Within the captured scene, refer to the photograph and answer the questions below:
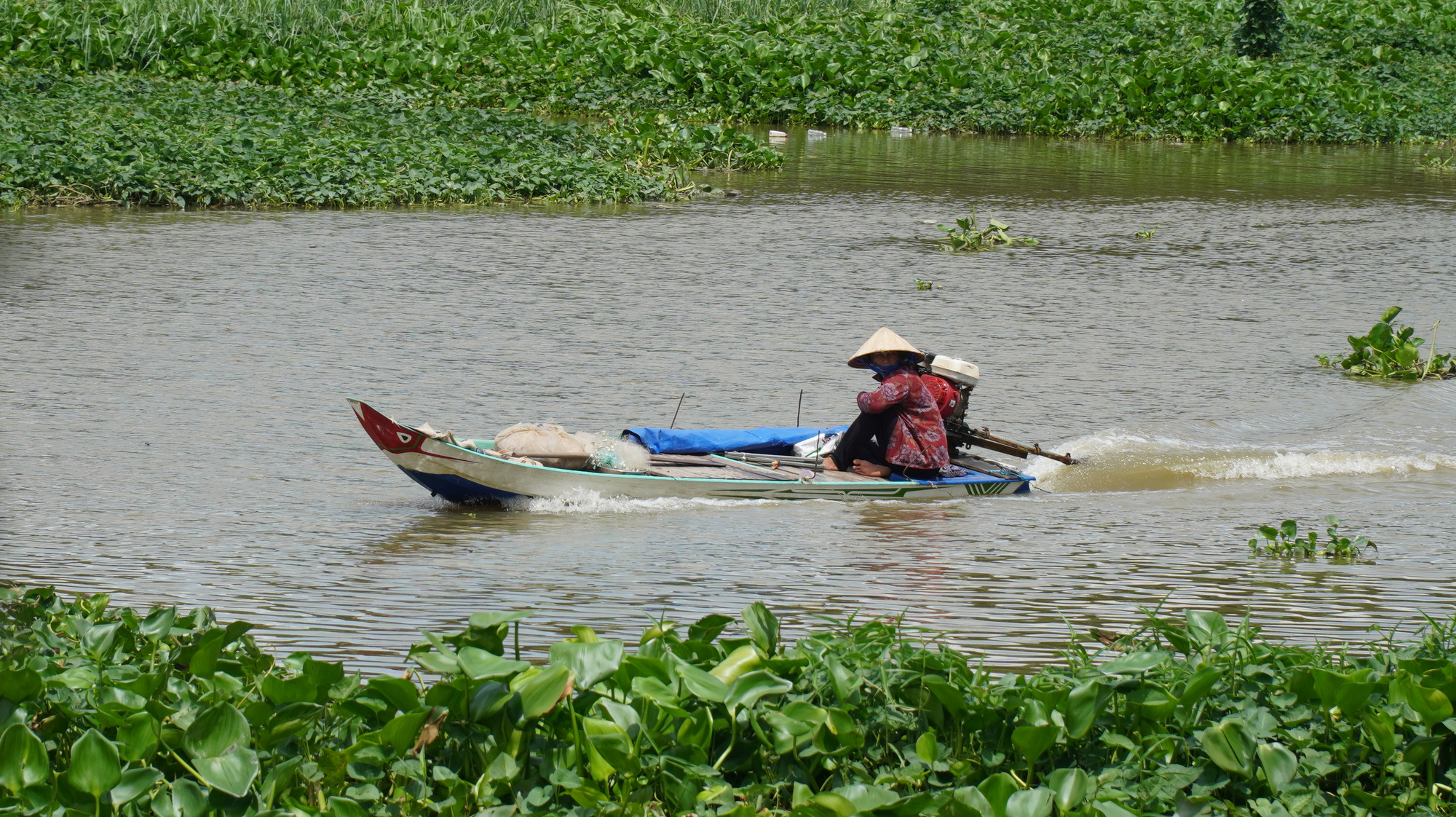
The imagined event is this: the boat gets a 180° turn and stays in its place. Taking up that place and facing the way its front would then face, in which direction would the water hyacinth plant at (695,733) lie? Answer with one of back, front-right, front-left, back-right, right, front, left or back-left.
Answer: right

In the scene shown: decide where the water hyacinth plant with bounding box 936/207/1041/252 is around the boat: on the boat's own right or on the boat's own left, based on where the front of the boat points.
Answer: on the boat's own right

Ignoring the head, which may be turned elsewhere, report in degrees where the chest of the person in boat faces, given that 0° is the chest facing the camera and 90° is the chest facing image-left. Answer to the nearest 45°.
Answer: approximately 90°

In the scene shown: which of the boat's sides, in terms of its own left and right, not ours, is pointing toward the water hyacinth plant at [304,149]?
right

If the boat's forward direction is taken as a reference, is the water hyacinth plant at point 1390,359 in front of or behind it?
behind

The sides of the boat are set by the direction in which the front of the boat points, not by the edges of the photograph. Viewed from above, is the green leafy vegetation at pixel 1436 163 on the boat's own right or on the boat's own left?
on the boat's own right

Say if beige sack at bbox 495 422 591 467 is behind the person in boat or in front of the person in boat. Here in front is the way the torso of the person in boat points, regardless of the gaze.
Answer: in front

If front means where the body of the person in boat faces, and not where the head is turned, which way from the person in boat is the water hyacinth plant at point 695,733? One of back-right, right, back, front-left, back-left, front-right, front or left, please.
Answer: left

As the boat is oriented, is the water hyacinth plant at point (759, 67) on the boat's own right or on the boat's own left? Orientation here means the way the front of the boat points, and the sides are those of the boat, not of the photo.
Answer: on the boat's own right

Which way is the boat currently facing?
to the viewer's left

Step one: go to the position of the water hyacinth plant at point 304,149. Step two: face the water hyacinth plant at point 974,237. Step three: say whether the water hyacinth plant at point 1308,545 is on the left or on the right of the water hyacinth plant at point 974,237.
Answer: right

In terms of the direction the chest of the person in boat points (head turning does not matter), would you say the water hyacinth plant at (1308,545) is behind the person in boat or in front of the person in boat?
behind

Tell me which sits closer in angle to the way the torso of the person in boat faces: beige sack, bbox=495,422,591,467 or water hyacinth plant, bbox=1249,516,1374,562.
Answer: the beige sack
